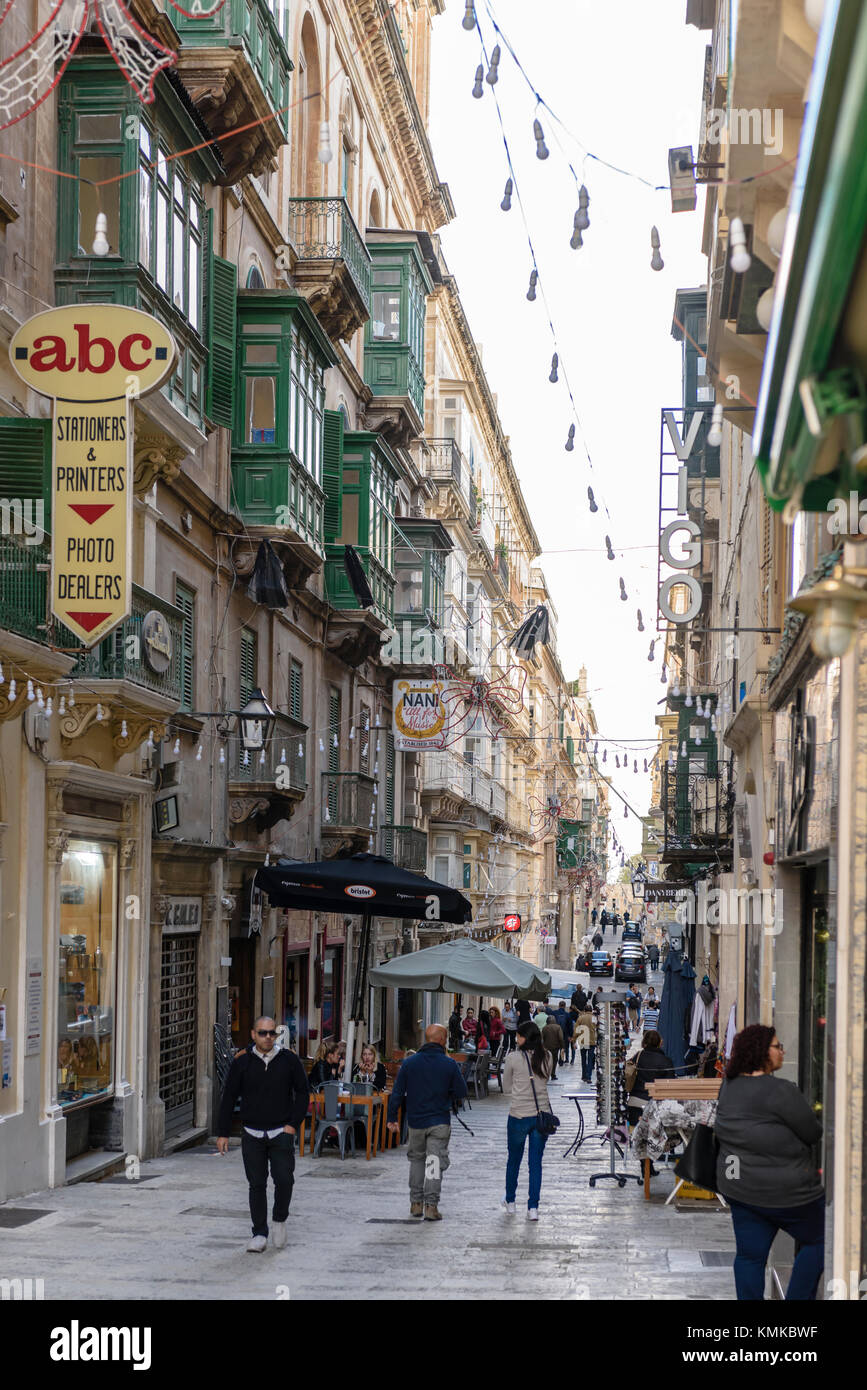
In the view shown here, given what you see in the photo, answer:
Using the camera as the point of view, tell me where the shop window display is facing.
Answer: facing the viewer and to the right of the viewer

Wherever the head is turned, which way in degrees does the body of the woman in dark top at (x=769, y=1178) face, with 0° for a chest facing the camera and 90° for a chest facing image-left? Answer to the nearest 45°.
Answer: approximately 225°

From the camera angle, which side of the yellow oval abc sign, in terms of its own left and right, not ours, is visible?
front

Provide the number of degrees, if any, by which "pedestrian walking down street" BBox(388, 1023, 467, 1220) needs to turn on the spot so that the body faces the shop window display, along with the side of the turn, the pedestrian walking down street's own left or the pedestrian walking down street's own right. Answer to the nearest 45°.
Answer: approximately 45° to the pedestrian walking down street's own left

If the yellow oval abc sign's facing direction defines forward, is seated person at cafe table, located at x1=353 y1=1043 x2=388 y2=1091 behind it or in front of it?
behind

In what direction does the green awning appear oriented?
to the viewer's left
